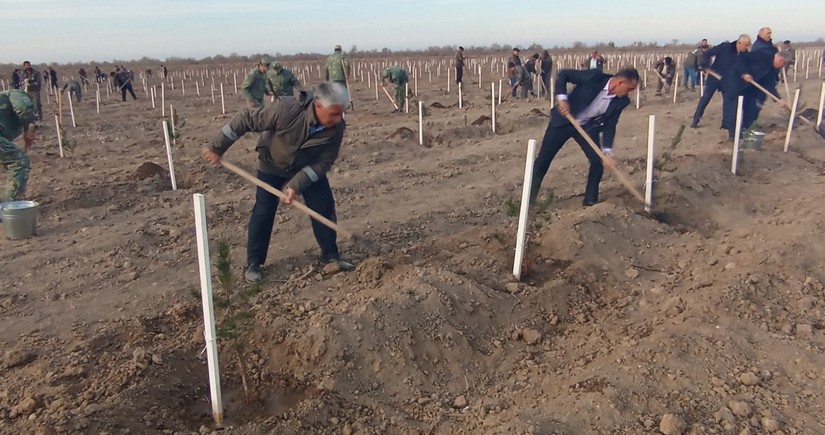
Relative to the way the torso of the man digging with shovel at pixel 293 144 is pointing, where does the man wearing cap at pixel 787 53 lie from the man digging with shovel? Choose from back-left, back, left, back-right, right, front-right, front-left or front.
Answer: left

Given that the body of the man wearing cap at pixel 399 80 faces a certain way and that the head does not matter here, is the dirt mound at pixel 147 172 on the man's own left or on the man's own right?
on the man's own left

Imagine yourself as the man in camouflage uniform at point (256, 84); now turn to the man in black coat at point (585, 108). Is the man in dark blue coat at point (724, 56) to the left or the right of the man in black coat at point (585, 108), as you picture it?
left

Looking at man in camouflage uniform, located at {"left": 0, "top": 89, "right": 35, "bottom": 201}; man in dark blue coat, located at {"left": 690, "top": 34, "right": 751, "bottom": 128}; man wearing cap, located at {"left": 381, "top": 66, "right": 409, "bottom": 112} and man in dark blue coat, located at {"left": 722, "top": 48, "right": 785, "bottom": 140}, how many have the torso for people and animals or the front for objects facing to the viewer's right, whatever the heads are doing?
3

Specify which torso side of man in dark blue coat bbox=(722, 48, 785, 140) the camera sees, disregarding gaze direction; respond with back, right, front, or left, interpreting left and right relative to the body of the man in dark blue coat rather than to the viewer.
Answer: right

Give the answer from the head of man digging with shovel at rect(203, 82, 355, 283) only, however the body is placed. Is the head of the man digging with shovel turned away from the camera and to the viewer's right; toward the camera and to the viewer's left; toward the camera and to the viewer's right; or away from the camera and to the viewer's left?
toward the camera and to the viewer's right

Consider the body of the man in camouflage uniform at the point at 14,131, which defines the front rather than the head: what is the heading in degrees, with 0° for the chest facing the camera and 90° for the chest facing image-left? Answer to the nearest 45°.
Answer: approximately 270°

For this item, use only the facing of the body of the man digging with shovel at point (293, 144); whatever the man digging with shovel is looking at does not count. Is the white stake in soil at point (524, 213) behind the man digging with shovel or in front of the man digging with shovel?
in front

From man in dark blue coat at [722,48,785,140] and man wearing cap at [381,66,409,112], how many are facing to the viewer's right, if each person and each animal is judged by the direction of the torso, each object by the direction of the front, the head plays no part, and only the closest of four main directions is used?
1

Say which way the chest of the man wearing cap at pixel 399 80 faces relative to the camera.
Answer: to the viewer's left

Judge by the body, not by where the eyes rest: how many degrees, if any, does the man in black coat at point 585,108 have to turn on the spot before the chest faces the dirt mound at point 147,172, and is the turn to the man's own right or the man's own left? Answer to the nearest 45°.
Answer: approximately 135° to the man's own right

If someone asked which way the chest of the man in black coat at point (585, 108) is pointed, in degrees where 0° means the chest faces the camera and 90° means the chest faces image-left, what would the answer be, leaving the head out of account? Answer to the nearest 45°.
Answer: approximately 315°

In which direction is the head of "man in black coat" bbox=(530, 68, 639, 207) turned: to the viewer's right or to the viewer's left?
to the viewer's right
